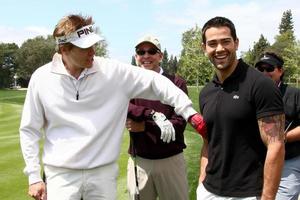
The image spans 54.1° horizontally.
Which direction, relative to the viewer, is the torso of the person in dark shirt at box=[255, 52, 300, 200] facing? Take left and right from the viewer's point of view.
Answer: facing the viewer and to the left of the viewer

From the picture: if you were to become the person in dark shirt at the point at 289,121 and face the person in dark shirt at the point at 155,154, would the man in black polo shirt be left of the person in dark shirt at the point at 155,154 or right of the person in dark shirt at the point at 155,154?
left

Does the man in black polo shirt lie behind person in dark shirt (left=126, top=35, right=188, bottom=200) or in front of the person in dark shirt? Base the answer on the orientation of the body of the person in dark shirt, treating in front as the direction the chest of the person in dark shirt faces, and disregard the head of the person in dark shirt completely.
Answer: in front

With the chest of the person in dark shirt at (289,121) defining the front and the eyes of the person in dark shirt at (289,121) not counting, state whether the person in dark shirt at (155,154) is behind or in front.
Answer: in front

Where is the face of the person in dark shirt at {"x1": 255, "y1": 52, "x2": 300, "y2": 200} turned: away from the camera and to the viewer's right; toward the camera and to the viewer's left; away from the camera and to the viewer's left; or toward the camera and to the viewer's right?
toward the camera and to the viewer's left

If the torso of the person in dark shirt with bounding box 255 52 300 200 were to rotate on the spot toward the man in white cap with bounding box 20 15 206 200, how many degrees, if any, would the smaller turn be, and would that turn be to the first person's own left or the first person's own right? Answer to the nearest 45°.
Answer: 0° — they already face them

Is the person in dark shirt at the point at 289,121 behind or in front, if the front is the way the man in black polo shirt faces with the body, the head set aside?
behind

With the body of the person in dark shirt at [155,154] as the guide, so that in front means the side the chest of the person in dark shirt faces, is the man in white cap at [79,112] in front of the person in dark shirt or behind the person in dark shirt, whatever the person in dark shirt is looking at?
in front
